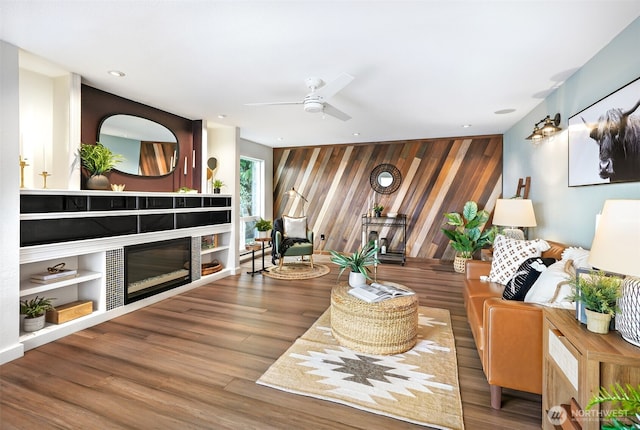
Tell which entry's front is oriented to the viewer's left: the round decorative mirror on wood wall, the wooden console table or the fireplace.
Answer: the wooden console table

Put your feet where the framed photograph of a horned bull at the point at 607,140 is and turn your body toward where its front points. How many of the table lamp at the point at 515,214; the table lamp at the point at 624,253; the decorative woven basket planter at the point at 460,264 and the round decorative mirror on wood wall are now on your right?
3

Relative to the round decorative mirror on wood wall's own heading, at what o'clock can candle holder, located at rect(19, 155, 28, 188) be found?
The candle holder is roughly at 1 o'clock from the round decorative mirror on wood wall.

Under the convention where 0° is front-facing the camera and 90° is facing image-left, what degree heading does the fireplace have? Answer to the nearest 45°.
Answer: approximately 315°

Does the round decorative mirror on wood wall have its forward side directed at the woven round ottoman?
yes

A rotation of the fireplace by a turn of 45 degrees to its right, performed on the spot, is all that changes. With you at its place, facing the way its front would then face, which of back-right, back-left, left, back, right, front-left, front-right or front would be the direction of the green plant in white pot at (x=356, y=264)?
front-left

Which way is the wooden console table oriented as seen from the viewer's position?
to the viewer's left

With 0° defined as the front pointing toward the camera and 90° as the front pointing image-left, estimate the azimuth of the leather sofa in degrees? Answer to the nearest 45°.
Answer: approximately 90°

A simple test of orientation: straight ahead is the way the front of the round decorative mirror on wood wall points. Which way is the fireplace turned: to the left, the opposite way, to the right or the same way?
to the left

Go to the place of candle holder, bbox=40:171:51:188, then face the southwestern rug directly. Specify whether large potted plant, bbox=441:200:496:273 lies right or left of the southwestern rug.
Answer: left

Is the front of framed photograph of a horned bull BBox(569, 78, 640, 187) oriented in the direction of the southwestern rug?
yes

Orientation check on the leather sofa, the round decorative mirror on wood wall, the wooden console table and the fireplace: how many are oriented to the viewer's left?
2

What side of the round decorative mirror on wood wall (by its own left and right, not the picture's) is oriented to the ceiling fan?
front

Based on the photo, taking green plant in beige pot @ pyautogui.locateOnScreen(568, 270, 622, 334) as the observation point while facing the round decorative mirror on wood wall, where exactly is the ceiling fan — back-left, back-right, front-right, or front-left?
front-left
